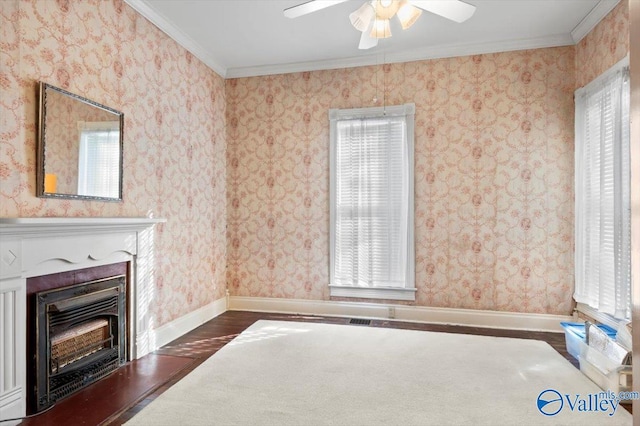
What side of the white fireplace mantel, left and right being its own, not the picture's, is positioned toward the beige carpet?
front

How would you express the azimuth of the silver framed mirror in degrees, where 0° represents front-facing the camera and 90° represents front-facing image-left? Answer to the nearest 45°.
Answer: approximately 315°

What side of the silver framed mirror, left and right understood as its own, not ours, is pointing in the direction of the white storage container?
front

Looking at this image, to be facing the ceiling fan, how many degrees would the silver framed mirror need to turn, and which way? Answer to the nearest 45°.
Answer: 0° — it already faces it

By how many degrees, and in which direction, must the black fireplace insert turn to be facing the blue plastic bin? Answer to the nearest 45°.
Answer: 0° — it already faces it

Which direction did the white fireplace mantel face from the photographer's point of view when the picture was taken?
facing the viewer and to the right of the viewer

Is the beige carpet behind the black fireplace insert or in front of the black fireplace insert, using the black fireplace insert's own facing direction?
in front

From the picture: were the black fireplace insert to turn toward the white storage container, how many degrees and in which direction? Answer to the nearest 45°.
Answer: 0° — it already faces it

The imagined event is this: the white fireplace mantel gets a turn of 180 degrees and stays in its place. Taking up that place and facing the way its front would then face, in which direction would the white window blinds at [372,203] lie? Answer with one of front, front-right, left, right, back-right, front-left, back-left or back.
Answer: back-right

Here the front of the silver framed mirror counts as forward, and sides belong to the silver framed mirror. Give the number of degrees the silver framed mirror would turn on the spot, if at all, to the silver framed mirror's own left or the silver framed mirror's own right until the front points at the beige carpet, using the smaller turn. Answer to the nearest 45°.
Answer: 0° — it already faces it

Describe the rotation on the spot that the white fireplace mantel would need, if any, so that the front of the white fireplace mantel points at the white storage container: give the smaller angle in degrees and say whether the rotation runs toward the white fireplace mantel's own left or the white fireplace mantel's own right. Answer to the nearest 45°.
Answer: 0° — it already faces it

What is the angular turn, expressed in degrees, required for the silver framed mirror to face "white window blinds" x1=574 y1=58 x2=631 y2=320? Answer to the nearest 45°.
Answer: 0° — it already faces it

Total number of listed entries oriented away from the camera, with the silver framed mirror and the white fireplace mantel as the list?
0

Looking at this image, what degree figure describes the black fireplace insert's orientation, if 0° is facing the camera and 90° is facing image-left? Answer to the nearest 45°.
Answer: approximately 315°

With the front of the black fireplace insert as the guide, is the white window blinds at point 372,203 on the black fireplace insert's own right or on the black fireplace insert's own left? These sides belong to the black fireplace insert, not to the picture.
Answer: on the black fireplace insert's own left

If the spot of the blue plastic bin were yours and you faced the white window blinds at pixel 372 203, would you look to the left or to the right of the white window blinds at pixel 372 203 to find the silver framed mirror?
left
